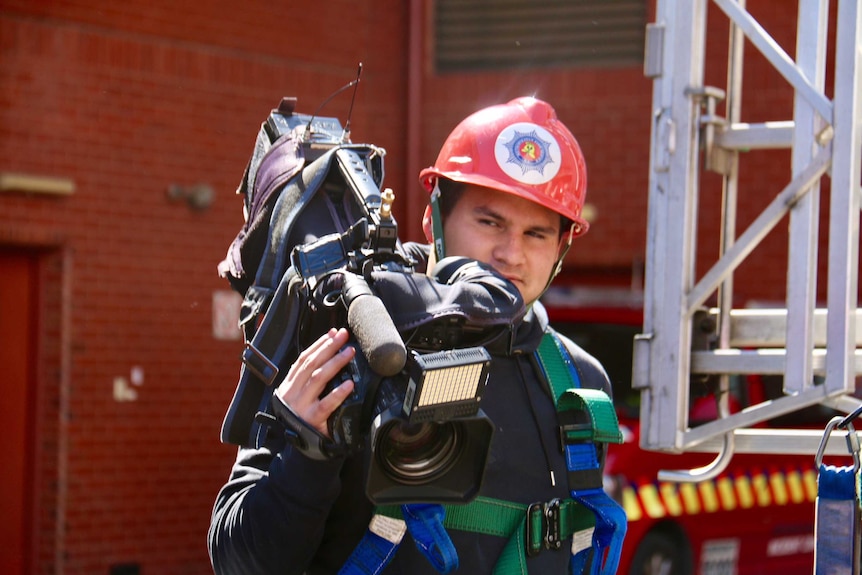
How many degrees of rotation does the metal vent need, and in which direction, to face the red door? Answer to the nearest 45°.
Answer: approximately 45° to its right

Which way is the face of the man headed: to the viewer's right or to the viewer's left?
to the viewer's left

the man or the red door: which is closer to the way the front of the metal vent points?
the man

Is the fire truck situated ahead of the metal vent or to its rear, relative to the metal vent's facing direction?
ahead

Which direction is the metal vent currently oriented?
toward the camera

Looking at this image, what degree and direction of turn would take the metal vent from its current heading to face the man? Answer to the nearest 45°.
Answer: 0° — it already faces them
